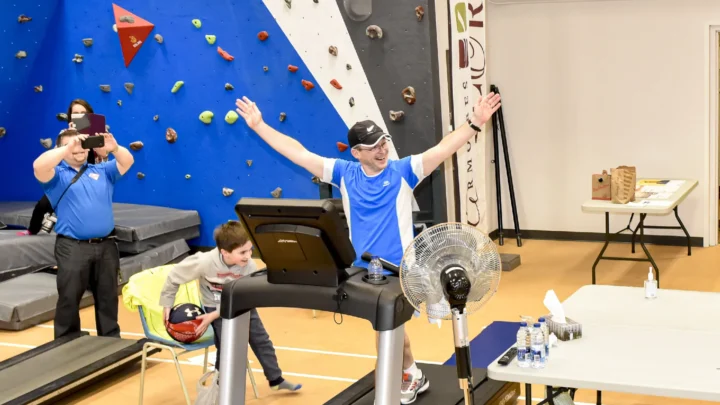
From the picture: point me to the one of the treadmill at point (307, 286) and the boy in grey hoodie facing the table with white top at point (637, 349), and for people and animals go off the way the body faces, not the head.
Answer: the boy in grey hoodie

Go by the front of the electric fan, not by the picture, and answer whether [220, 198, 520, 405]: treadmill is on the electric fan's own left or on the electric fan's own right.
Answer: on the electric fan's own left

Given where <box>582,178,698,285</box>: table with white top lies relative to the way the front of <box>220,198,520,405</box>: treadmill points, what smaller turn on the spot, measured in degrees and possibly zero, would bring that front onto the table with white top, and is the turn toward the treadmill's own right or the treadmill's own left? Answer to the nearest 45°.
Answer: approximately 180°

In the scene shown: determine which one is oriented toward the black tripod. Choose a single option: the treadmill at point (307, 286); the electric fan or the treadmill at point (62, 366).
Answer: the electric fan

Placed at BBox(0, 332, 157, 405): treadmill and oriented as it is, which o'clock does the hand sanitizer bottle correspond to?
The hand sanitizer bottle is roughly at 9 o'clock from the treadmill.

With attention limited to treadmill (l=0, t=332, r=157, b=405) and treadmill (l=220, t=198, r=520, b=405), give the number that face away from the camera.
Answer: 0

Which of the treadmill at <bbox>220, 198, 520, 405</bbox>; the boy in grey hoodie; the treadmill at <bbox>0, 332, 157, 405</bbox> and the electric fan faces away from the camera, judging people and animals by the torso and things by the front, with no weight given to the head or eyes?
the electric fan

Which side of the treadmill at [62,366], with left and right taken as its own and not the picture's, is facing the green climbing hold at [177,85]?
back

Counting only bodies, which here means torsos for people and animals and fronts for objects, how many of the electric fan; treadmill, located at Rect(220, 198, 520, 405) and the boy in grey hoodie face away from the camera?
1

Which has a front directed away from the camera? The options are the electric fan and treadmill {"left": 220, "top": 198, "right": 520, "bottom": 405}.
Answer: the electric fan

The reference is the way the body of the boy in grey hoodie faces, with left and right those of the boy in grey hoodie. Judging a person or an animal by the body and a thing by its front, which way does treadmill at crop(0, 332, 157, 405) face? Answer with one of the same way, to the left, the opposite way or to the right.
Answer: to the right

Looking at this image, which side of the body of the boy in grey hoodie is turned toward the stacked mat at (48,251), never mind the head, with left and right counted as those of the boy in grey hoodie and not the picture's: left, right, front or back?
back

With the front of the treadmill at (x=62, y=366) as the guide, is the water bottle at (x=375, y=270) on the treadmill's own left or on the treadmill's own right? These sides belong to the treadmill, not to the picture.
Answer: on the treadmill's own left

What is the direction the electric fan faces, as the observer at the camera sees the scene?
facing away from the viewer

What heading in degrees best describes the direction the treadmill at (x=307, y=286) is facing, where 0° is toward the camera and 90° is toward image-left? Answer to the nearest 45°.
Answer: approximately 45°

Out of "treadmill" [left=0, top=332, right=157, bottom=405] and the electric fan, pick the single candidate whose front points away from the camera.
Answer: the electric fan
